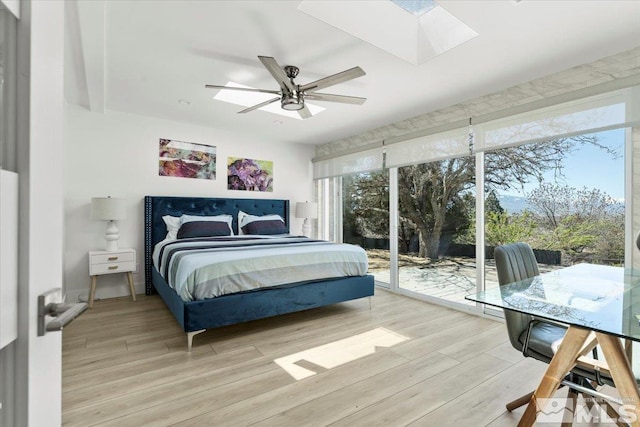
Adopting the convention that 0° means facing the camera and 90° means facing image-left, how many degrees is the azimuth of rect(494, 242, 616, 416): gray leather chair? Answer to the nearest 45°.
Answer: approximately 315°

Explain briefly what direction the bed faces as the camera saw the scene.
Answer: facing the viewer and to the right of the viewer

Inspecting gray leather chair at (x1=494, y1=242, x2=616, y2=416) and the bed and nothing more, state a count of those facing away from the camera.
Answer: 0

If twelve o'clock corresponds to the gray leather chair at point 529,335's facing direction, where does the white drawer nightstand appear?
The white drawer nightstand is roughly at 4 o'clock from the gray leather chair.

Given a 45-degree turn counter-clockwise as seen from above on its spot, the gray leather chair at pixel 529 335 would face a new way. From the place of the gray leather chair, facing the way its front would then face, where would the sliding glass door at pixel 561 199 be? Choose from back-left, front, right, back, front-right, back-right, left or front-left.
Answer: left

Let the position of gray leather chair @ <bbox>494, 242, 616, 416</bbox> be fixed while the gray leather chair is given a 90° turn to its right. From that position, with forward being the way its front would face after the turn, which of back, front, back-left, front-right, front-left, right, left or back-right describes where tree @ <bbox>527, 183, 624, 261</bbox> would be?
back-right

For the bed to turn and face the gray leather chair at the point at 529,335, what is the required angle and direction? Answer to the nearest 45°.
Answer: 0° — it already faces it

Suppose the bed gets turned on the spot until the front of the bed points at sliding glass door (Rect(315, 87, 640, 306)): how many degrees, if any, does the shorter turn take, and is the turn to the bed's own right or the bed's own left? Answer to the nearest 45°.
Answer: approximately 45° to the bed's own left
